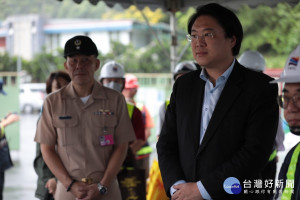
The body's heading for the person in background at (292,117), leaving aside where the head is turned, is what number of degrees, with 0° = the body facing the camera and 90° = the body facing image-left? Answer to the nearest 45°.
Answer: approximately 45°

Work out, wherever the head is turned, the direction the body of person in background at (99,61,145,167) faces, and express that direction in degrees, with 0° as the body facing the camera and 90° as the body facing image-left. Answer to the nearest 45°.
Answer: approximately 0°

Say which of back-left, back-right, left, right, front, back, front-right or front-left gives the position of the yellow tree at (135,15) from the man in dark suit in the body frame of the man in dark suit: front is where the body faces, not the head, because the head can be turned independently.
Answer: back-right

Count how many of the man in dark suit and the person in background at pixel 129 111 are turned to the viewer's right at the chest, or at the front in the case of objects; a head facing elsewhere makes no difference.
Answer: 0

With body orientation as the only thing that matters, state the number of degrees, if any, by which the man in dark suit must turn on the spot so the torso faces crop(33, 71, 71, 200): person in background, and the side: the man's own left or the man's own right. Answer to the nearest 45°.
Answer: approximately 90° to the man's own right

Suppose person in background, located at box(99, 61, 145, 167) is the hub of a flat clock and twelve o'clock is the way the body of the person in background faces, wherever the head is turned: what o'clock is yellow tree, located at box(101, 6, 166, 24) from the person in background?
The yellow tree is roughly at 6 o'clock from the person in background.

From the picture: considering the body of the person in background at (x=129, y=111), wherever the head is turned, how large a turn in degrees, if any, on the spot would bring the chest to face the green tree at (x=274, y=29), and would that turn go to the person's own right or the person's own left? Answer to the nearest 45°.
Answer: approximately 135° to the person's own left
